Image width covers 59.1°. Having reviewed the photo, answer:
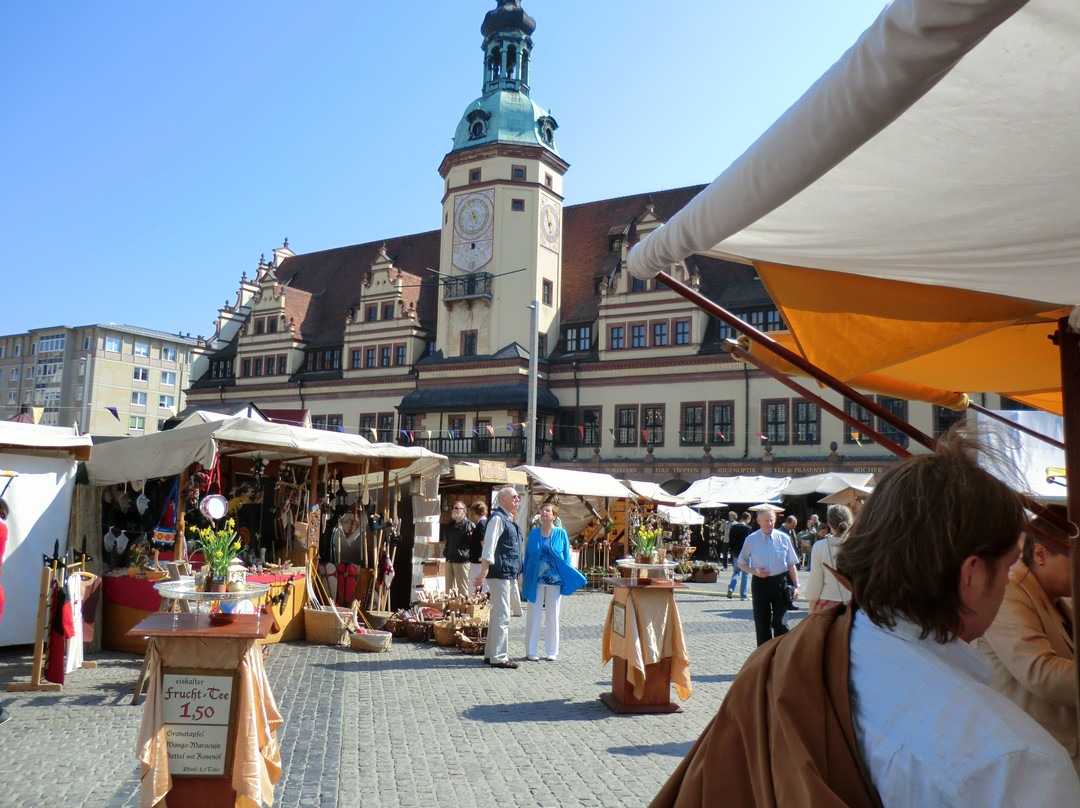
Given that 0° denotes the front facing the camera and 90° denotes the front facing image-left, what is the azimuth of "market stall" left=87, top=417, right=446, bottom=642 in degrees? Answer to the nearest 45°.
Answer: approximately 315°

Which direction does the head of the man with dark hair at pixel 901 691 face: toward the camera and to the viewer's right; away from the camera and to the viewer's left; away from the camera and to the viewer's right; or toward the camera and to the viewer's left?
away from the camera and to the viewer's right

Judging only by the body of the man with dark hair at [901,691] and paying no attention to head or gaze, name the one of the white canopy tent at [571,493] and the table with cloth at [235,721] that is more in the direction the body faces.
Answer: the white canopy tent

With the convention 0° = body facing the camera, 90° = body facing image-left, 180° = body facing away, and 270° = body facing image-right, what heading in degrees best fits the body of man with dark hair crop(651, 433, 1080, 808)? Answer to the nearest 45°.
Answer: approximately 225°

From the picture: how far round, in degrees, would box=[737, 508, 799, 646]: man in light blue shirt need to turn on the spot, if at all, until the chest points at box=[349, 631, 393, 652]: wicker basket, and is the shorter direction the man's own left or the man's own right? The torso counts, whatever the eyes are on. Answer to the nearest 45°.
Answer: approximately 90° to the man's own right

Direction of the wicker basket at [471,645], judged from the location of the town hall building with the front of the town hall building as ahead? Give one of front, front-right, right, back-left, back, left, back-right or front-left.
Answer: front-left
